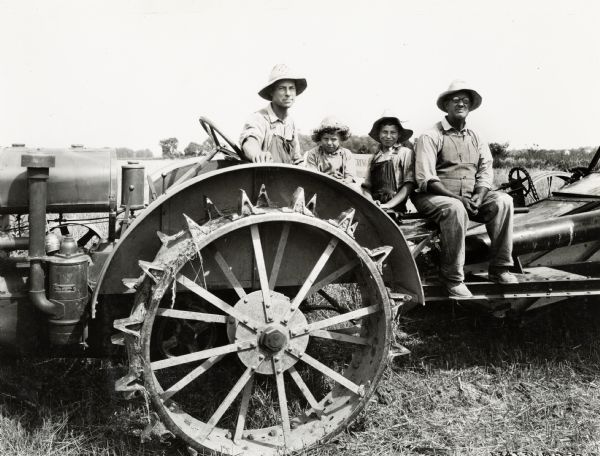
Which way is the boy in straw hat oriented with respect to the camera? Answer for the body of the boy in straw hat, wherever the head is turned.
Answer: toward the camera

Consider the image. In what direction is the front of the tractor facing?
to the viewer's left

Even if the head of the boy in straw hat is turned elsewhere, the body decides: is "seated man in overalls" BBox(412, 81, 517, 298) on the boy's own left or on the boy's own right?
on the boy's own left

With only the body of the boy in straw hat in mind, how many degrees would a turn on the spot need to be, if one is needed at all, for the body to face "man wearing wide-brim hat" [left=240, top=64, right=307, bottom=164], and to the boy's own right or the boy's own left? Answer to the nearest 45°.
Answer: approximately 45° to the boy's own right
